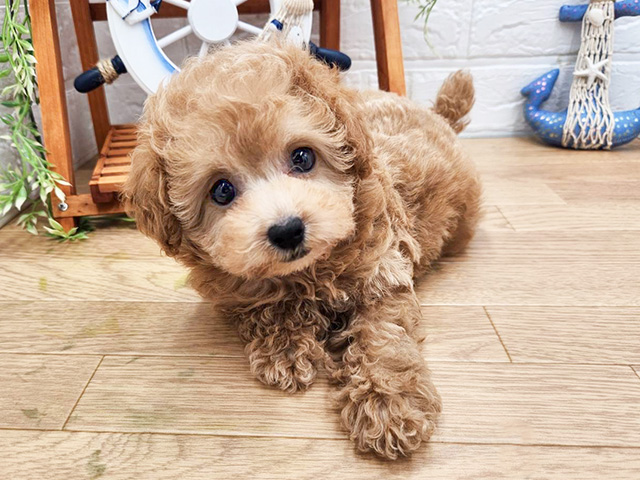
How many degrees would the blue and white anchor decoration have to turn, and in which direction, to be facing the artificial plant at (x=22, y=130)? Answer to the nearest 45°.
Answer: approximately 45° to its right

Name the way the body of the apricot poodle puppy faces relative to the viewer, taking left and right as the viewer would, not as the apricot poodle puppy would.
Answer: facing the viewer and to the left of the viewer

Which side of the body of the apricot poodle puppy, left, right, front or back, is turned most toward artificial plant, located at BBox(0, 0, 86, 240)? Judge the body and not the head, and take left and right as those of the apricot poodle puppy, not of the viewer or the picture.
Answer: right

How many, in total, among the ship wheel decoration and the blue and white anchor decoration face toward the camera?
2

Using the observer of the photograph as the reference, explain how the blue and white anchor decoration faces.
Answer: facing the viewer

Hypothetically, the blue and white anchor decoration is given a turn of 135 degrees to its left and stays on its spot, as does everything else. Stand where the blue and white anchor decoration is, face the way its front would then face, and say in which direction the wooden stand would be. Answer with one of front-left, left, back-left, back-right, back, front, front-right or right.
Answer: back

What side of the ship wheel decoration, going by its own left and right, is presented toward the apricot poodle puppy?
front

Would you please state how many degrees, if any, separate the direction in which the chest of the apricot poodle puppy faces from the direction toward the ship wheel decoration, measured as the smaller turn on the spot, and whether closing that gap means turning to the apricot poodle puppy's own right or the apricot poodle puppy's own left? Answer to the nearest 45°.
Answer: approximately 135° to the apricot poodle puppy's own right
